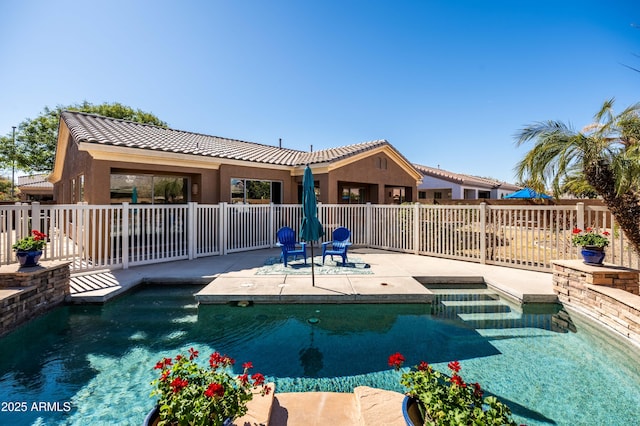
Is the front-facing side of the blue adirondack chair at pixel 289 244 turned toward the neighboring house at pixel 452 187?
no

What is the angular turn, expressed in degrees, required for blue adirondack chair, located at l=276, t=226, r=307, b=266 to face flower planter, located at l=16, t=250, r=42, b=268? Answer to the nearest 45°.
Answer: approximately 90° to its right

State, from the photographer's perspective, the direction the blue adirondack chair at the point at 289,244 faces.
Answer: facing the viewer and to the right of the viewer

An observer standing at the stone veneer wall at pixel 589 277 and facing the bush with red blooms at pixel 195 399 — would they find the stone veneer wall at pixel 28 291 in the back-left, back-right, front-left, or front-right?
front-right

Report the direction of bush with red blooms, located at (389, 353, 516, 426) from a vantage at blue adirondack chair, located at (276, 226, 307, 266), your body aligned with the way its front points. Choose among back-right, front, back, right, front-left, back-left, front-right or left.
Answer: front-right

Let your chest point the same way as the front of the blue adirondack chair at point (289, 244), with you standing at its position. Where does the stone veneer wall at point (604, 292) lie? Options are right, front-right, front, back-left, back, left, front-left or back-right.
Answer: front

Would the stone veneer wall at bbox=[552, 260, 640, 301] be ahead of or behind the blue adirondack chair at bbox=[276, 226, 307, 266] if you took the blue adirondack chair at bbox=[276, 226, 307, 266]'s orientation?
ahead

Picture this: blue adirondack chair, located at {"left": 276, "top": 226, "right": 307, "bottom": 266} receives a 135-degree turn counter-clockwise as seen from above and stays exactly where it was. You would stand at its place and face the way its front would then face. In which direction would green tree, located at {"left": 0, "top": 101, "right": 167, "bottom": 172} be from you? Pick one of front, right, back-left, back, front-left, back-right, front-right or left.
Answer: front-left

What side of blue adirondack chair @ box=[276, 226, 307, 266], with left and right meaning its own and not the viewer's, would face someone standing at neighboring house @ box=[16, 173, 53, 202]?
back

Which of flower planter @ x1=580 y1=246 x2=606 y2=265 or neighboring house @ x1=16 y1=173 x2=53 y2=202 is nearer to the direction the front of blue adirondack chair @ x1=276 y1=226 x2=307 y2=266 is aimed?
the flower planter

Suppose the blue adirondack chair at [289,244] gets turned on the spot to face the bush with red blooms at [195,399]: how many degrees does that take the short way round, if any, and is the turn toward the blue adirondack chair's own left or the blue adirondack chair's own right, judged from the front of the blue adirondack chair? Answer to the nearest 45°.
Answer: approximately 45° to the blue adirondack chair's own right

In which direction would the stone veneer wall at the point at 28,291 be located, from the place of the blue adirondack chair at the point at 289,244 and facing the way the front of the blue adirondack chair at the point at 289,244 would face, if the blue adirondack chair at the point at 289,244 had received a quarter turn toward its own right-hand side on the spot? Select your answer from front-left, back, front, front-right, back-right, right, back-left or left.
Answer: front

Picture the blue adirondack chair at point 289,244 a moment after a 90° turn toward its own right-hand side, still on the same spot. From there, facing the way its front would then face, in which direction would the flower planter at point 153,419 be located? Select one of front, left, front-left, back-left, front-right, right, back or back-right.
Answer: front-left

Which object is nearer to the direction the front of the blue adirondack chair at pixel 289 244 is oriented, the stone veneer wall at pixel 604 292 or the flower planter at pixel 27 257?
the stone veneer wall

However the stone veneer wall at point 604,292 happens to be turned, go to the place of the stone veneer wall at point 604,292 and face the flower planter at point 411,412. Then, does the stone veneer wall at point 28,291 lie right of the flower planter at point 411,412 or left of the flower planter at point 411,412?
right
